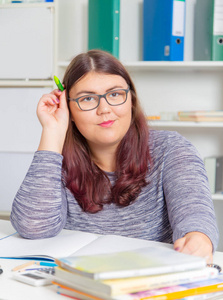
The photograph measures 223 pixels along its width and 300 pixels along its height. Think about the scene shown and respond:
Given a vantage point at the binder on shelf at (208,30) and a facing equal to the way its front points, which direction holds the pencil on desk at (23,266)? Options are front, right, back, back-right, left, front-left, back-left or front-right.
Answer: front-right

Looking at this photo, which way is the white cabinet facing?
toward the camera

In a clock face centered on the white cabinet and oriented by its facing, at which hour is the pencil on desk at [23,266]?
The pencil on desk is roughly at 12 o'clock from the white cabinet.

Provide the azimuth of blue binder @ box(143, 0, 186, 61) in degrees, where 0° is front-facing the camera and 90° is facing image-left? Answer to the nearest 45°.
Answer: approximately 315°

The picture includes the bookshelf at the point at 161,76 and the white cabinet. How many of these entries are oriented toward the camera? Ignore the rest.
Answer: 2

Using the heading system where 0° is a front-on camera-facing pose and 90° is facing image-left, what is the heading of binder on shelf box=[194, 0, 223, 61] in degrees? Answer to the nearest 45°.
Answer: approximately 315°

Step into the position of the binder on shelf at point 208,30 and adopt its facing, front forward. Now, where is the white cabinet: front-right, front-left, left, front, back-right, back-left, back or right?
back-right

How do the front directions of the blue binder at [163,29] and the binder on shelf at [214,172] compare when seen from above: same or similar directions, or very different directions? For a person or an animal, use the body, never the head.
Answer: same or similar directions
